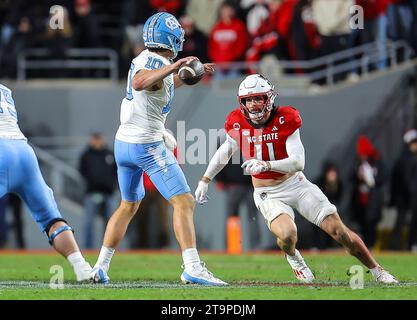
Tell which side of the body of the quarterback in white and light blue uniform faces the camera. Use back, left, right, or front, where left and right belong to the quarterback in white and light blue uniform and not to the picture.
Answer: right

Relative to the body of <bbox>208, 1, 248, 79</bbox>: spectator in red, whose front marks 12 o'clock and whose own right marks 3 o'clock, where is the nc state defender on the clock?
The nc state defender is roughly at 12 o'clock from the spectator in red.

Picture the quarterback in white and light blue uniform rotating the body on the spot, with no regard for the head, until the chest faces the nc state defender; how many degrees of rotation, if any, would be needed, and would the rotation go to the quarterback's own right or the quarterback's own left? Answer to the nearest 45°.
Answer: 0° — they already face them

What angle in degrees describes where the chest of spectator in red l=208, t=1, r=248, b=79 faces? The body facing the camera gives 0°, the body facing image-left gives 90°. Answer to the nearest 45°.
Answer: approximately 0°

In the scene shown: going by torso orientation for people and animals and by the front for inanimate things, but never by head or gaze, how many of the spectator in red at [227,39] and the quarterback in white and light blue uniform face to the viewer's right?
1

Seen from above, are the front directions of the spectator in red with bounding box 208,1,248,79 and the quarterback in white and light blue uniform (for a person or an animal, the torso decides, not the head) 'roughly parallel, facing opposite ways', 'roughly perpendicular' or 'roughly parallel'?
roughly perpendicular
